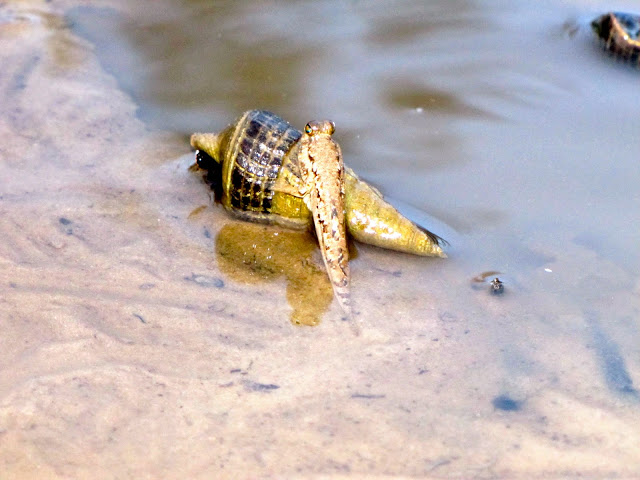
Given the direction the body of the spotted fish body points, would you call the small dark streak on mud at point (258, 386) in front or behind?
behind

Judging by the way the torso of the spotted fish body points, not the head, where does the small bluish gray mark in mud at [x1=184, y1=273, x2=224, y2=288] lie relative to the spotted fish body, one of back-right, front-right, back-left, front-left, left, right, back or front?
back-left

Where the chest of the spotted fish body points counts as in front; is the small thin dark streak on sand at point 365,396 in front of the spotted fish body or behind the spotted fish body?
behind

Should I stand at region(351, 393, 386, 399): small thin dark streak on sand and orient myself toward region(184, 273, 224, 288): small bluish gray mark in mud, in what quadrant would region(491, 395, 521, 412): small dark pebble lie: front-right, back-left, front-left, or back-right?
back-right

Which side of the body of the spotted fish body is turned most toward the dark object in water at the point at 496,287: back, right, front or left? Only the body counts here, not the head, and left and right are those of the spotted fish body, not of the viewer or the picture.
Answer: right

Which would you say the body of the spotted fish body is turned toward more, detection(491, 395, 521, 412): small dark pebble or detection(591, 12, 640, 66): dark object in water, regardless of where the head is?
the dark object in water

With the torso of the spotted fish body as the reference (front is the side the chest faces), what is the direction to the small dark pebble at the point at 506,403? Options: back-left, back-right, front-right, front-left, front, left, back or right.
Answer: back-right

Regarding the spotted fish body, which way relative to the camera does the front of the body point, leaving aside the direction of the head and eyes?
away from the camera

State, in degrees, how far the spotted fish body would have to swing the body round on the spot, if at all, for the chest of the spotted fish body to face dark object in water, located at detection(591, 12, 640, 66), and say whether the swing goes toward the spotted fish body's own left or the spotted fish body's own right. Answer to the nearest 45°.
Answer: approximately 45° to the spotted fish body's own right
